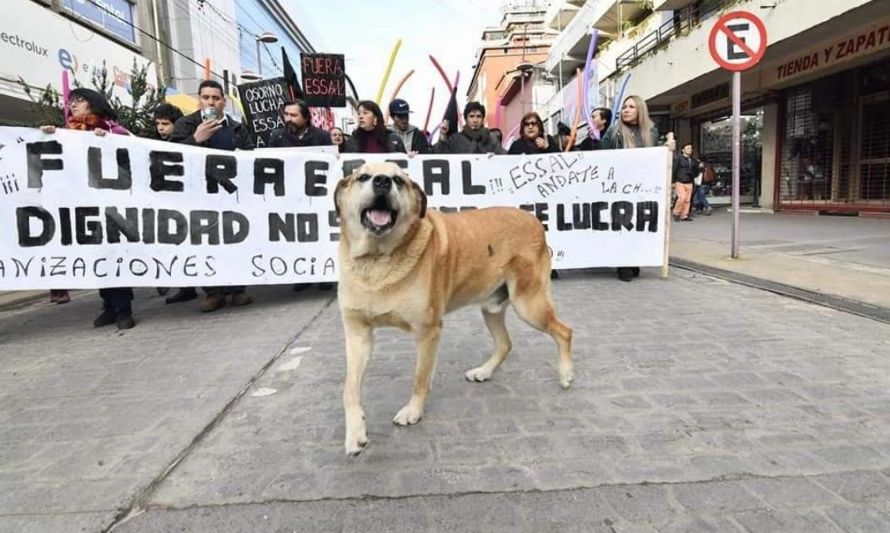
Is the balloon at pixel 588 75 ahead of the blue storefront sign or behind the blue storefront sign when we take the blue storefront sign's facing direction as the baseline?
ahead

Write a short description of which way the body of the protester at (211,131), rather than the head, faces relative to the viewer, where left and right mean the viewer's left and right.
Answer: facing the viewer

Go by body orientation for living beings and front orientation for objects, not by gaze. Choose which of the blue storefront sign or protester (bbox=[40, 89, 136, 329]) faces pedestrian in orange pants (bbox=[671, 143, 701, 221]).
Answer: the blue storefront sign

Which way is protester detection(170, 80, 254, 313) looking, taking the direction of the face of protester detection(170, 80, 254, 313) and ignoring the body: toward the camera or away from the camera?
toward the camera

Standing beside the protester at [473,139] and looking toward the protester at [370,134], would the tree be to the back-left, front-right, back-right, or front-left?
front-right

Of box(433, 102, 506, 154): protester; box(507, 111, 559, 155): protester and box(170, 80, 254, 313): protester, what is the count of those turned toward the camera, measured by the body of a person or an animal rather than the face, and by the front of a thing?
3

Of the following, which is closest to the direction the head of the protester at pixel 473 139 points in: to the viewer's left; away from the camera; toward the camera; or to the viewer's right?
toward the camera

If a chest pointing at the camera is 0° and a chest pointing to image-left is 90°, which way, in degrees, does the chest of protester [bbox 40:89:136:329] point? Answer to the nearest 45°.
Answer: approximately 45°

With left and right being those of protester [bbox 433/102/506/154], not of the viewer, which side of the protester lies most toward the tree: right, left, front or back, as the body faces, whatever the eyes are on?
right

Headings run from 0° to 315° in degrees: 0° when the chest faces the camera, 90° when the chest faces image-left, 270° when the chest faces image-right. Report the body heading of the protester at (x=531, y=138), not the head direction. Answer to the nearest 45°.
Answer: approximately 0°

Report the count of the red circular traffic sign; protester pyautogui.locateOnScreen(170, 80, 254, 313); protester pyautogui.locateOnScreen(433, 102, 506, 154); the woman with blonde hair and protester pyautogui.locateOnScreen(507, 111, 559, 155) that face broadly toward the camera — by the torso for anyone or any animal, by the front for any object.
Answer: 5

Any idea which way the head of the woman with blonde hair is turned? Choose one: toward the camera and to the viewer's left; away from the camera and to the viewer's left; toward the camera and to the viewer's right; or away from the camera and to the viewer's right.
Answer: toward the camera and to the viewer's left

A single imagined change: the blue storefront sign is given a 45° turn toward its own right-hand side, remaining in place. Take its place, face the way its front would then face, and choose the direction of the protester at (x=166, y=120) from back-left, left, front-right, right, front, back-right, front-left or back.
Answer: front

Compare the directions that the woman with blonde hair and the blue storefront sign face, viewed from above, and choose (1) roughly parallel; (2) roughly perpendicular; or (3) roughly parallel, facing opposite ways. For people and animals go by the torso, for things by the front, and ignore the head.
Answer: roughly perpendicular
